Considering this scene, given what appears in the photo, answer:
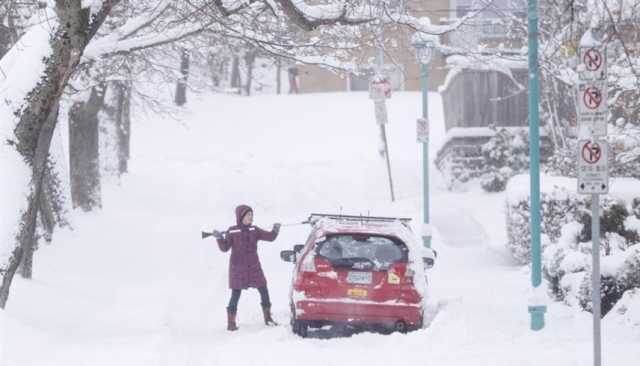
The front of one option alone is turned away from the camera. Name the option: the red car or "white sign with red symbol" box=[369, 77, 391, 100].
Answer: the red car

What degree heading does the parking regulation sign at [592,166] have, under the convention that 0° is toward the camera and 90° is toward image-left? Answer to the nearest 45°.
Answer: approximately 0°

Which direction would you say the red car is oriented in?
away from the camera

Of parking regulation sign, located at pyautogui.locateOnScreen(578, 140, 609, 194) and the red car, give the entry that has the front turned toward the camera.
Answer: the parking regulation sign

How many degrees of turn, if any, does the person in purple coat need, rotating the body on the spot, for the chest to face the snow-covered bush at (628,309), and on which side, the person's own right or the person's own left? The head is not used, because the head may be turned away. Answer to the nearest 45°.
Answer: approximately 45° to the person's own left

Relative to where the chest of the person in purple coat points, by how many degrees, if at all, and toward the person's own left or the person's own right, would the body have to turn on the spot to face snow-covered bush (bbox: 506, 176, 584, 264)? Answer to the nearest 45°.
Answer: approximately 90° to the person's own left

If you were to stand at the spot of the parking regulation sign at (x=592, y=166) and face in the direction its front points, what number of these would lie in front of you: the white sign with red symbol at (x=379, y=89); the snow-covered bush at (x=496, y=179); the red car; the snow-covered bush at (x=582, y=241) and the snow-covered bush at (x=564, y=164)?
0

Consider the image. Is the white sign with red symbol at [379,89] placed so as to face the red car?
yes

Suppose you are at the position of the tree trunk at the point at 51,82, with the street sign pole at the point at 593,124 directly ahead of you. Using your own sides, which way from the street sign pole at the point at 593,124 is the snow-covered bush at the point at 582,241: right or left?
left

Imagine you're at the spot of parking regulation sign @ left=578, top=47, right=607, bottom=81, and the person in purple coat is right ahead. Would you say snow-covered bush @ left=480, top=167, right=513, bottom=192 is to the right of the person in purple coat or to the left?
right

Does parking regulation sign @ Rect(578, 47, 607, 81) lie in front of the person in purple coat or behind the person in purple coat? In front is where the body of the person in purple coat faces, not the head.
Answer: in front

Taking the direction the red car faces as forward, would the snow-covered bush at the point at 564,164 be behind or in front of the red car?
in front

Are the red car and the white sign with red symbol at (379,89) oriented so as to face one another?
yes

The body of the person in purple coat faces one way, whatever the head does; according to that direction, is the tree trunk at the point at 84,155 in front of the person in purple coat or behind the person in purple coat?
behind

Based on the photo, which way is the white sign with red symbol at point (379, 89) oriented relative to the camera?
toward the camera

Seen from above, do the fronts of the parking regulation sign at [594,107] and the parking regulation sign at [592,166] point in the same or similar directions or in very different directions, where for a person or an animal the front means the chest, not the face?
same or similar directions

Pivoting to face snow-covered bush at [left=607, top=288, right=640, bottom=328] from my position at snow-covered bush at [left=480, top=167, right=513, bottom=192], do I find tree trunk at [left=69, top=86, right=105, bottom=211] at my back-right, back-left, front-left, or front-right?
front-right

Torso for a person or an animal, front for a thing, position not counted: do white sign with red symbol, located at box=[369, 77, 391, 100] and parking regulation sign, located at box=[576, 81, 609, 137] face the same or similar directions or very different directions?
same or similar directions
